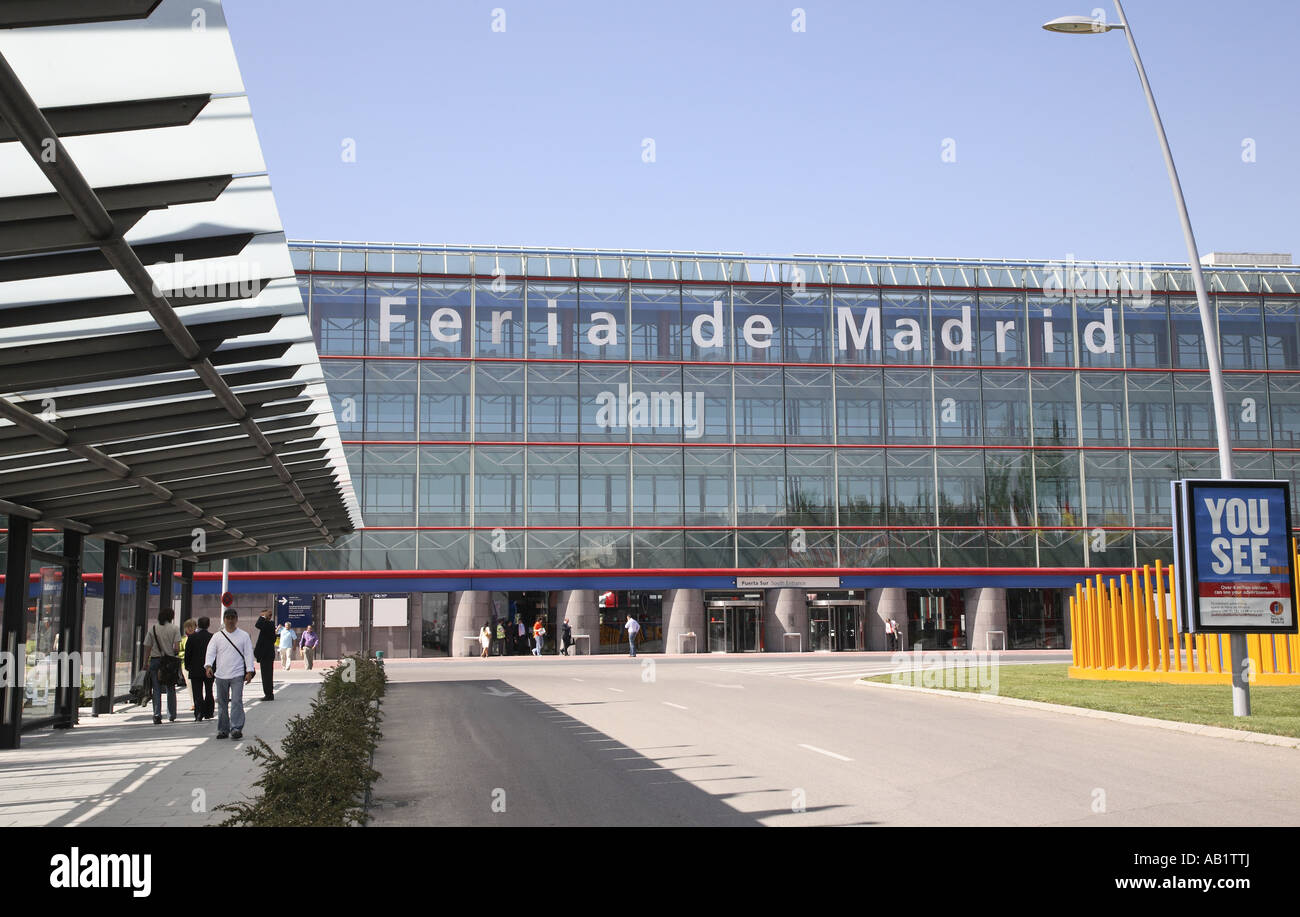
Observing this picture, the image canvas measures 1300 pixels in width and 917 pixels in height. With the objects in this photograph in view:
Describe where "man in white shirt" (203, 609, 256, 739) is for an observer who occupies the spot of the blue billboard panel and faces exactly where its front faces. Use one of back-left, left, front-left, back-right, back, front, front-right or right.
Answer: front-right

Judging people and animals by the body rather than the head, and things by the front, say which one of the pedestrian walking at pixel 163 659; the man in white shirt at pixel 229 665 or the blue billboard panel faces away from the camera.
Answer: the pedestrian walking

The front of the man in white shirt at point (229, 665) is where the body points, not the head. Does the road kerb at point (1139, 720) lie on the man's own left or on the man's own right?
on the man's own left

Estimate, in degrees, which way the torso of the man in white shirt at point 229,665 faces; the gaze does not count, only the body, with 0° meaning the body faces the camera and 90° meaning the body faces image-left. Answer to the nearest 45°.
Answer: approximately 0°

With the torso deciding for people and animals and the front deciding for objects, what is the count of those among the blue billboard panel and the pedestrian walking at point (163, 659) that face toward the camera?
1

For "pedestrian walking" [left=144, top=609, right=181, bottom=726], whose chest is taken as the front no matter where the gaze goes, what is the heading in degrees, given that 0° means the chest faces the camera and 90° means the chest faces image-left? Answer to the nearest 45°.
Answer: approximately 180°

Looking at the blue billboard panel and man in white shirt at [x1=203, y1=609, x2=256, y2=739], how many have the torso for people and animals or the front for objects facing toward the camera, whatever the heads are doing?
2
